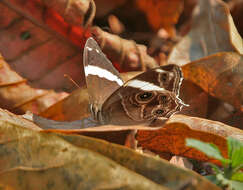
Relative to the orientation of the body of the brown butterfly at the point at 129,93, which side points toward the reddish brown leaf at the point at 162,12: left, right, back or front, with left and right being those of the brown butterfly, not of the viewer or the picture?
right

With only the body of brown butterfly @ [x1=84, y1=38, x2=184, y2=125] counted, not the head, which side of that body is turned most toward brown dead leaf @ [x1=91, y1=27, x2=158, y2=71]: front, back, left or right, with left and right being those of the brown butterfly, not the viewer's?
right

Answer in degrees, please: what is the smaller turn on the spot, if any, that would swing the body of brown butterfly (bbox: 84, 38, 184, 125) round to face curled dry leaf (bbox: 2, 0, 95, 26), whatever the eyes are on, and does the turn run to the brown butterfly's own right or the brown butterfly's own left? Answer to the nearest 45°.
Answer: approximately 45° to the brown butterfly's own right

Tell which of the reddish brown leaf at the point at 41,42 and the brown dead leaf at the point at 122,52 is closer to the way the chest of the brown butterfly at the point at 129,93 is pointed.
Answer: the reddish brown leaf

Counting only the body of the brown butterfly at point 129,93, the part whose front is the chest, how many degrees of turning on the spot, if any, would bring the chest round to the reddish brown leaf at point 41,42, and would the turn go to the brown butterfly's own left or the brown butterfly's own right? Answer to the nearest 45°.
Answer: approximately 45° to the brown butterfly's own right

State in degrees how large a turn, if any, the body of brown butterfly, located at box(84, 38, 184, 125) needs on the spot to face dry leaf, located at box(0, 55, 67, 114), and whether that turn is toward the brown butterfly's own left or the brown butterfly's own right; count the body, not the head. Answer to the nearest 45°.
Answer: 0° — it already faces it

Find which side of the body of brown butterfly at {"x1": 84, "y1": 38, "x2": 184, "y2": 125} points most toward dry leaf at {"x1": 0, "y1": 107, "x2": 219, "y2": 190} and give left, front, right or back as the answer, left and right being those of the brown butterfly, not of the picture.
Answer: left

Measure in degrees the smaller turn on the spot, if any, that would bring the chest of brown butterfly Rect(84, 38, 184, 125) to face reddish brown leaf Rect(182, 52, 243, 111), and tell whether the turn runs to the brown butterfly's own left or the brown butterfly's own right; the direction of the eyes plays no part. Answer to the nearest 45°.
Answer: approximately 180°

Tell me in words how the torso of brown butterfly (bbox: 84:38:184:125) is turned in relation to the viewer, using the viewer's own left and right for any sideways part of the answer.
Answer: facing to the left of the viewer

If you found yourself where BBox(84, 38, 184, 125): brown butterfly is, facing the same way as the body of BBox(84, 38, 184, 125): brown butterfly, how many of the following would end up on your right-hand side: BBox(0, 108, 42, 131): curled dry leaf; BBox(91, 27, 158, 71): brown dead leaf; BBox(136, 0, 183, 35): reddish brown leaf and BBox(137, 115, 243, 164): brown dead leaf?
2

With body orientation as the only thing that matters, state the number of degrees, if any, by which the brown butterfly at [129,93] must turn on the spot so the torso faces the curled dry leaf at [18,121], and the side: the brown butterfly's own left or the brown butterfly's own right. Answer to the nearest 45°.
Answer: approximately 45° to the brown butterfly's own left

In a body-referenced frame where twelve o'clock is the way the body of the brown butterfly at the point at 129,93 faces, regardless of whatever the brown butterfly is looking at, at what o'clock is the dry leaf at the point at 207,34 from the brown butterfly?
The dry leaf is roughly at 4 o'clock from the brown butterfly.
